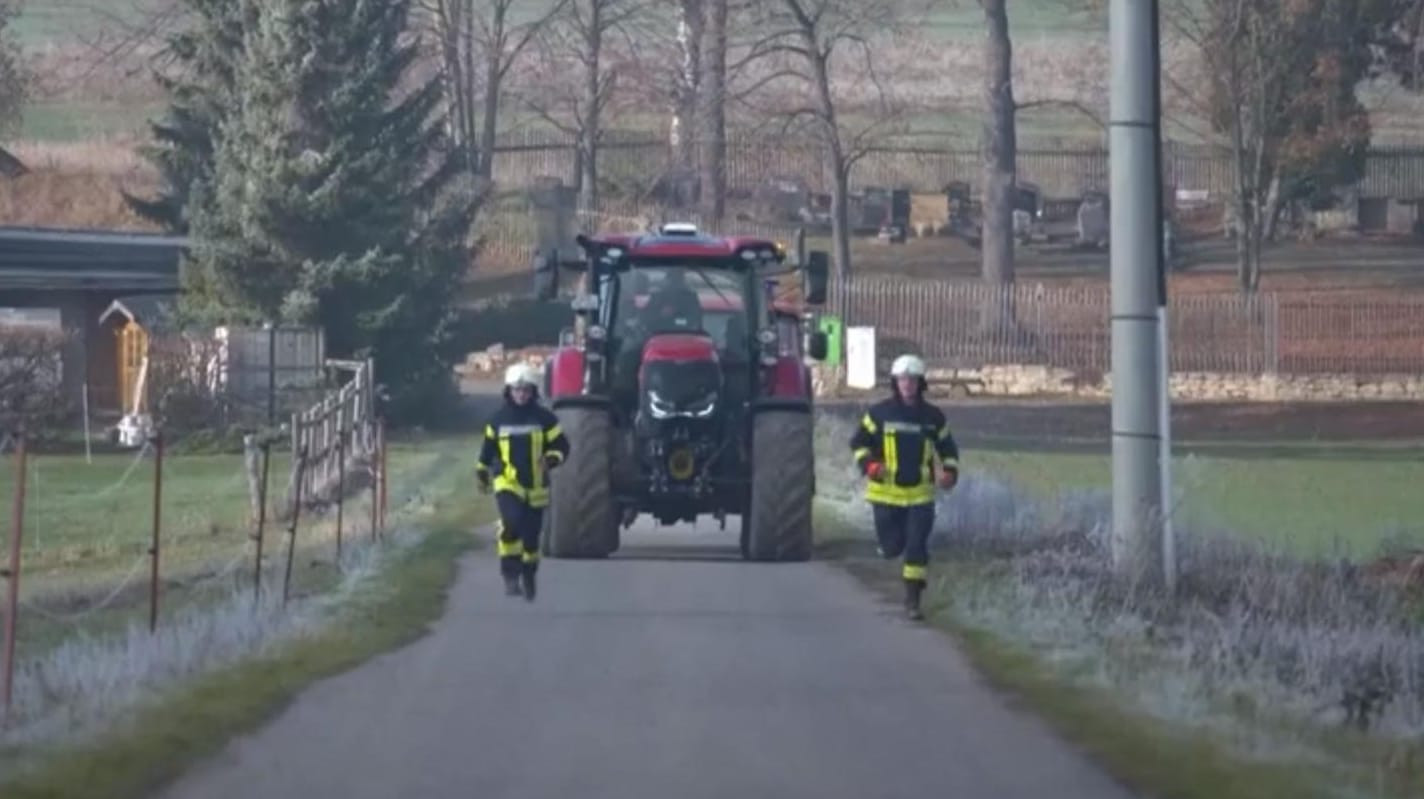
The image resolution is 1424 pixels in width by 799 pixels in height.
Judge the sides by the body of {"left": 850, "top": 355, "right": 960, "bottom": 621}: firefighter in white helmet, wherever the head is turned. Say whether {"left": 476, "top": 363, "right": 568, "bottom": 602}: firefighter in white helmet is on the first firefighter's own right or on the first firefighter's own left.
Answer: on the first firefighter's own right

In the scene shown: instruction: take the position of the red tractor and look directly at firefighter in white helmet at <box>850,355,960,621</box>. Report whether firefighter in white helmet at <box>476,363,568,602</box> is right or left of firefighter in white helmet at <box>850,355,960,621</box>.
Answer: right

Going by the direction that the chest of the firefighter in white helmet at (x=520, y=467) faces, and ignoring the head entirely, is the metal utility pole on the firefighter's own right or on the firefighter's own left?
on the firefighter's own left

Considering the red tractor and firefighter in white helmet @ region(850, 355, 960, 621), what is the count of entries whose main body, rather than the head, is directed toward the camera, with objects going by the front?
2

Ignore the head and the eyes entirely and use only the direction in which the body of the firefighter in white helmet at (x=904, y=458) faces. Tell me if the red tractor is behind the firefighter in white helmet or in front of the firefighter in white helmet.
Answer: behind

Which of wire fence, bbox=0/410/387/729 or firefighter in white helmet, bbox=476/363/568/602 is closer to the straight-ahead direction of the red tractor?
the firefighter in white helmet

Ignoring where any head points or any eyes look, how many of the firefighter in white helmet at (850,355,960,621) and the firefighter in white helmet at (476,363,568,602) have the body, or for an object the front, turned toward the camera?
2

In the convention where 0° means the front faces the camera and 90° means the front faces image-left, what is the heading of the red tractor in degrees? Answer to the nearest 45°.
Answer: approximately 0°
